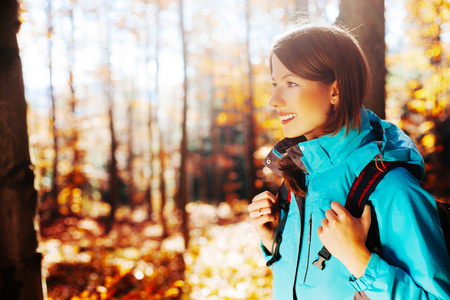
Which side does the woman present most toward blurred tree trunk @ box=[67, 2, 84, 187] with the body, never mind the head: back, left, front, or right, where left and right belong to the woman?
right

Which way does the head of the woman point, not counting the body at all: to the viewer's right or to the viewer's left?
to the viewer's left

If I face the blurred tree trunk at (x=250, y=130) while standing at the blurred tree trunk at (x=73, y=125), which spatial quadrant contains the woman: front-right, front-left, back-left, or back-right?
front-right

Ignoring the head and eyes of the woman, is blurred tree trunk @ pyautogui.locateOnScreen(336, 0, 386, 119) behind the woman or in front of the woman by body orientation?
behind

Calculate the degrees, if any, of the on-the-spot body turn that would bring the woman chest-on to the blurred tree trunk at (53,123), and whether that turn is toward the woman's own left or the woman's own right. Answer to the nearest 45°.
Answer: approximately 90° to the woman's own right

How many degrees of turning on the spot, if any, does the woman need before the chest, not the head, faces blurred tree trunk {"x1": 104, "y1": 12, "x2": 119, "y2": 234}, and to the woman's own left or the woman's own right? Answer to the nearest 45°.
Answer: approximately 90° to the woman's own right

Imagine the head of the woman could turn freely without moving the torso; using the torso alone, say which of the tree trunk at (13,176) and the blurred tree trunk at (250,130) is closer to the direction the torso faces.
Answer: the tree trunk

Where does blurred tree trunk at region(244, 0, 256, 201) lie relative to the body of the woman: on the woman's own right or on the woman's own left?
on the woman's own right

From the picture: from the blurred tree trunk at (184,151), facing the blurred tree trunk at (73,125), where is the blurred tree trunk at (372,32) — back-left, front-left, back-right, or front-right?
back-left

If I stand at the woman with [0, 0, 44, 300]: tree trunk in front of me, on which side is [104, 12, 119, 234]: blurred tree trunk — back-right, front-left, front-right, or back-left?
front-right

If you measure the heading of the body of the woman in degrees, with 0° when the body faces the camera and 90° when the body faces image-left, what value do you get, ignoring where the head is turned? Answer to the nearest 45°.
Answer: approximately 45°
